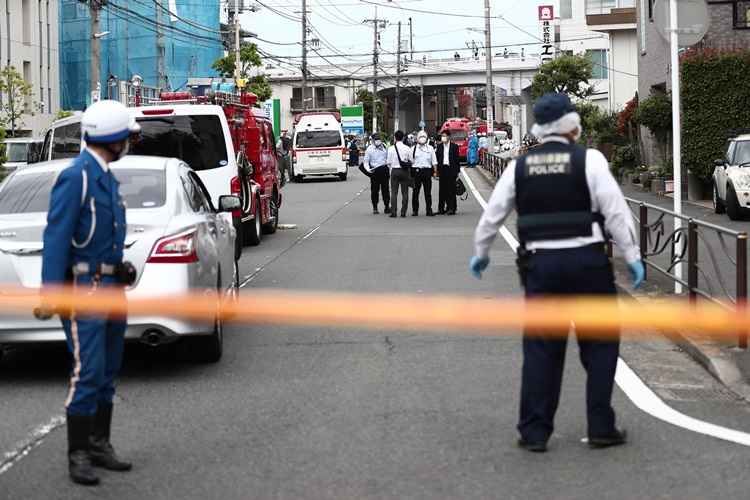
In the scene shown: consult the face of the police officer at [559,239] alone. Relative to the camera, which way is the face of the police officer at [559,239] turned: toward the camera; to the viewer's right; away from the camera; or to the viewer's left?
away from the camera

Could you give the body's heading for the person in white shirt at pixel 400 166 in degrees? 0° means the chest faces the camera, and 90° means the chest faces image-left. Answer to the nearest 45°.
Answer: approximately 180°

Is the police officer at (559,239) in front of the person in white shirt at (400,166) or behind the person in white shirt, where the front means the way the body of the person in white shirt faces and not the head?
behind
